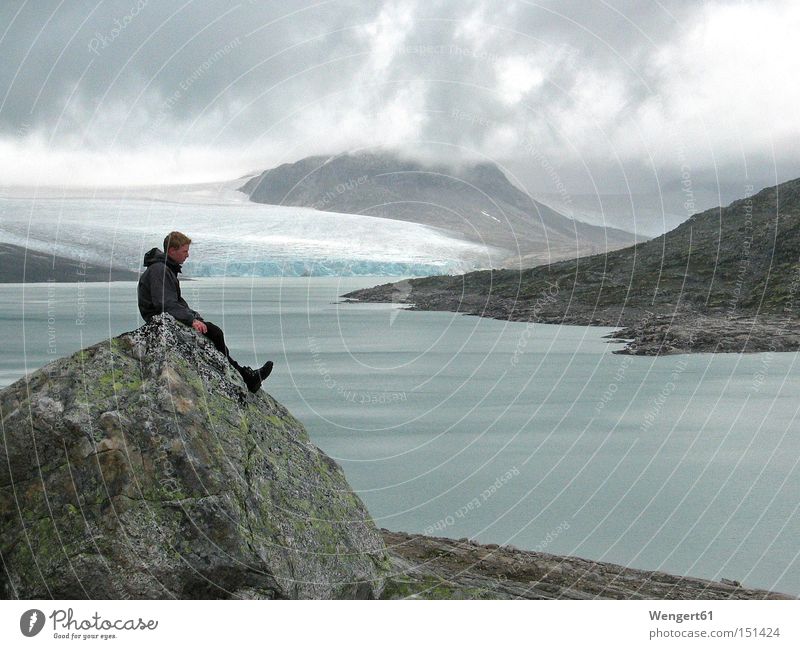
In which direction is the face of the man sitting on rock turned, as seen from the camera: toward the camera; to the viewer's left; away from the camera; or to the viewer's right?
to the viewer's right

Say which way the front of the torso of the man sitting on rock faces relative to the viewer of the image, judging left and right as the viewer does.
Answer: facing to the right of the viewer
